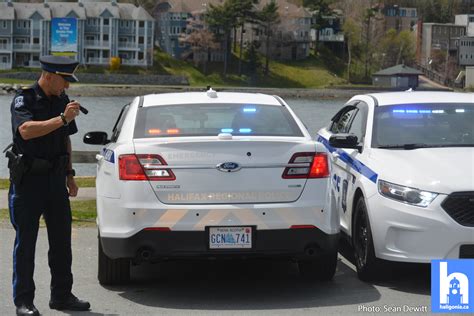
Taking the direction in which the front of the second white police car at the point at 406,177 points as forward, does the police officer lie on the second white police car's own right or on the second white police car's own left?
on the second white police car's own right

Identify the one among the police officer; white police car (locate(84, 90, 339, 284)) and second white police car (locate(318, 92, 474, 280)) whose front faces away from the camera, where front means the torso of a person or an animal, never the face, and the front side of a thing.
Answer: the white police car

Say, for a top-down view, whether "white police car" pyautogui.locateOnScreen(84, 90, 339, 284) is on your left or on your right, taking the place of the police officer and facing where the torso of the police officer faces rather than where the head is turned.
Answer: on your left

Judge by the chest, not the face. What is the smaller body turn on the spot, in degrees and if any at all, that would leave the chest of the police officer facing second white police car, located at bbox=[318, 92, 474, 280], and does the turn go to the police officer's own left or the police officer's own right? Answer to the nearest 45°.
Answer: approximately 45° to the police officer's own left

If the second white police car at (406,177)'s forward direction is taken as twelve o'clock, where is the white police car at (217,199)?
The white police car is roughly at 3 o'clock from the second white police car.

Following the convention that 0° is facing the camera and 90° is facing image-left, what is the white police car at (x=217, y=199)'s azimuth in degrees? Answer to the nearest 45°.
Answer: approximately 180°

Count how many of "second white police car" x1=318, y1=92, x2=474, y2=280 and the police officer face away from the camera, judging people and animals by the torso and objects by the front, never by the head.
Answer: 0

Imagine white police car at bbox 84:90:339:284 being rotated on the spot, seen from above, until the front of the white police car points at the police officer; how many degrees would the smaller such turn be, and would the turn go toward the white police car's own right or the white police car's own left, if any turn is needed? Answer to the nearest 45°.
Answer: approximately 90° to the white police car's own left

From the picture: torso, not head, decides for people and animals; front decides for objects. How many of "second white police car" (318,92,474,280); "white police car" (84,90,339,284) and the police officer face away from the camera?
1

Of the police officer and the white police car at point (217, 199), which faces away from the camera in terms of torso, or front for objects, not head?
the white police car

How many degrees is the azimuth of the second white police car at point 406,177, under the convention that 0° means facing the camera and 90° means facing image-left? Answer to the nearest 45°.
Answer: approximately 315°

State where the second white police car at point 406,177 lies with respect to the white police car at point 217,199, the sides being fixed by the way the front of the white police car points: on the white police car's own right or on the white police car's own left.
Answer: on the white police car's own right

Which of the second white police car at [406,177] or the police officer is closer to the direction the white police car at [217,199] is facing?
the second white police car
